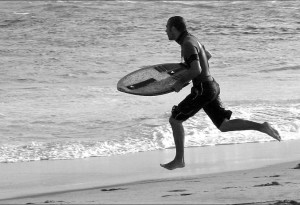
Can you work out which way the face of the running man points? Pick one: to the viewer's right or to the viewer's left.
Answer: to the viewer's left

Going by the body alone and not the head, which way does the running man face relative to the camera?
to the viewer's left
